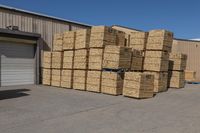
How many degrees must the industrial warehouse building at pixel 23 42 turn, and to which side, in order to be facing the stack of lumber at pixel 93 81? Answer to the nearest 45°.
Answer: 0° — it already faces it

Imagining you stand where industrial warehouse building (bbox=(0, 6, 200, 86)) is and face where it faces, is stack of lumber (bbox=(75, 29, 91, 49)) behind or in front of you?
in front

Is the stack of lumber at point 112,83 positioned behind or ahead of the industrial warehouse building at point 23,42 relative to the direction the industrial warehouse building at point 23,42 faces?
ahead

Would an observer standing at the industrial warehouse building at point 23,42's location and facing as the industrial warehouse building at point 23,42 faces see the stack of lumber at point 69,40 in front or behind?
in front

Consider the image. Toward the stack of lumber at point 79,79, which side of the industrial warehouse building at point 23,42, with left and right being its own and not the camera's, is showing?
front

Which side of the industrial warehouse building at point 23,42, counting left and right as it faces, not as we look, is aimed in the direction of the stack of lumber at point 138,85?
front

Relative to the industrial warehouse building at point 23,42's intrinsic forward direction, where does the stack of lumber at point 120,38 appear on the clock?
The stack of lumber is roughly at 11 o'clock from the industrial warehouse building.

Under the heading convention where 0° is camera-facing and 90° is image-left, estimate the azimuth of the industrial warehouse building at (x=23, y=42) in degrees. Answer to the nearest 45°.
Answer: approximately 315°
